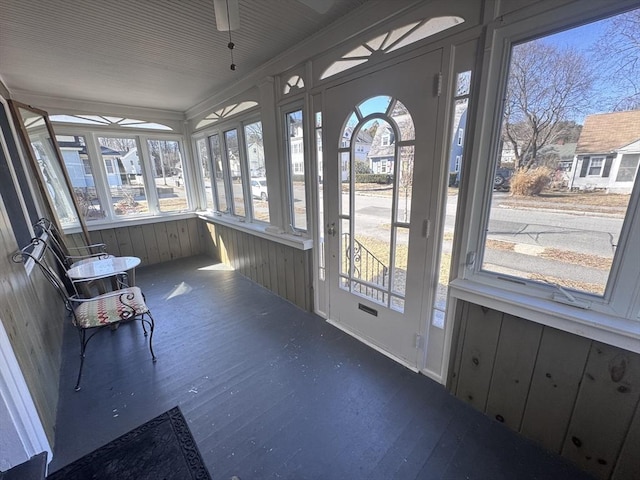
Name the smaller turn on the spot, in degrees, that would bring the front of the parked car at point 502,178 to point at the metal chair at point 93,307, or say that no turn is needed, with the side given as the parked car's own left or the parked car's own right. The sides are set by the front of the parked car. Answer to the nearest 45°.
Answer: approximately 135° to the parked car's own left

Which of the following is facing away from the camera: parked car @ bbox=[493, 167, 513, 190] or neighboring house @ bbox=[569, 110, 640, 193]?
the parked car

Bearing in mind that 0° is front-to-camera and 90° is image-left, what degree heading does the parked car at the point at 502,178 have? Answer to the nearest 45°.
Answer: approximately 180°

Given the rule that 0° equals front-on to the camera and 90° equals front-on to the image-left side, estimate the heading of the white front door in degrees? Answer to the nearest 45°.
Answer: approximately 225°

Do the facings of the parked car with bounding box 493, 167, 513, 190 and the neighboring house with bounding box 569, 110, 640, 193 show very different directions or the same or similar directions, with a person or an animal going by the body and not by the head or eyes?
very different directions

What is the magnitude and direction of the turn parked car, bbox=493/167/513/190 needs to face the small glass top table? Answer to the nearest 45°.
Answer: approximately 90° to its left
